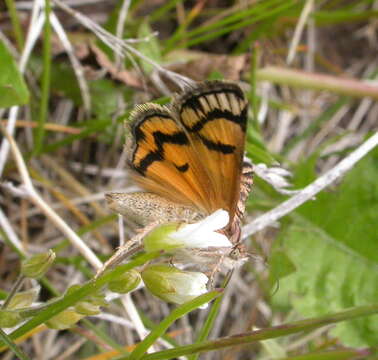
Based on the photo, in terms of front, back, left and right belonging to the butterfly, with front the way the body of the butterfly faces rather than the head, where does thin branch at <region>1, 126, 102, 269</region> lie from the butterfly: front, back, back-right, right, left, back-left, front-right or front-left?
back-left

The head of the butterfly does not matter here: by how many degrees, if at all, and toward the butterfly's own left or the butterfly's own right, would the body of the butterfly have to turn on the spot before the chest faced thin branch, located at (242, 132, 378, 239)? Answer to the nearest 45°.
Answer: approximately 45° to the butterfly's own left

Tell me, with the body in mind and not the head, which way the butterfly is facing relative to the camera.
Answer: to the viewer's right

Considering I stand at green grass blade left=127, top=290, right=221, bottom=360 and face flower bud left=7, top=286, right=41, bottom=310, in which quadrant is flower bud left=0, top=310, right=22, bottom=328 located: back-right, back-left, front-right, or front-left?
front-left

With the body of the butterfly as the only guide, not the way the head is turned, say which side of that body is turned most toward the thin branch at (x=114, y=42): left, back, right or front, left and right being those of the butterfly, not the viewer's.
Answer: left
